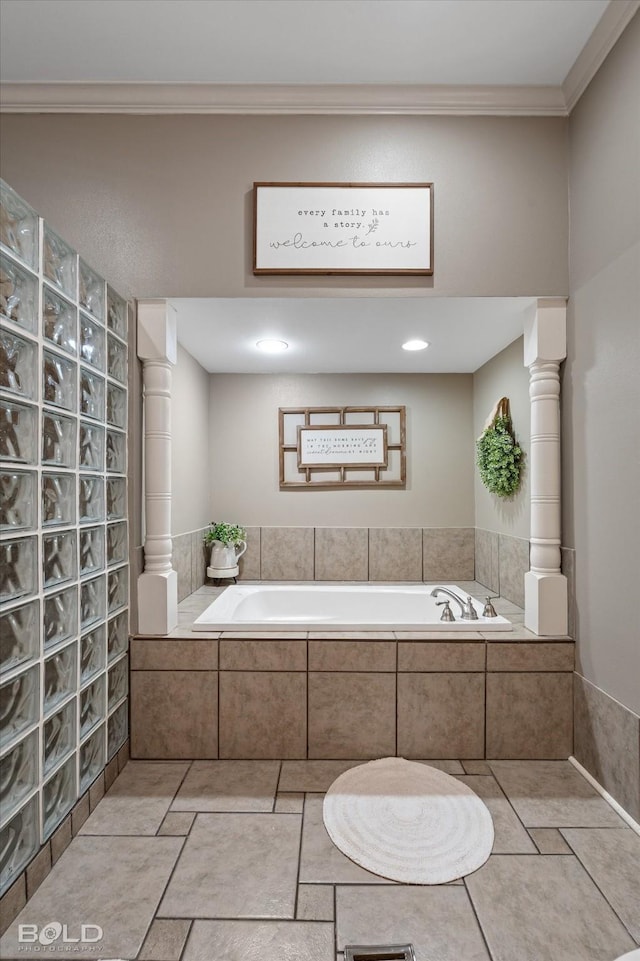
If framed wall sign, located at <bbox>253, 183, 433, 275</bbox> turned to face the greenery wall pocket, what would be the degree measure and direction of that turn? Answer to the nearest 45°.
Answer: approximately 135° to its left

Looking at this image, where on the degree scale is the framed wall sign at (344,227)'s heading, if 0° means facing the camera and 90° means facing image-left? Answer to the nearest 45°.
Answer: approximately 0°

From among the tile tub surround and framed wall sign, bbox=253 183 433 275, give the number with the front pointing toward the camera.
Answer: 2

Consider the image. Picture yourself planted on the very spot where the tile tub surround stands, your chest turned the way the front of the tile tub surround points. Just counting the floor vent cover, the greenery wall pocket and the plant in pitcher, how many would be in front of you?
1

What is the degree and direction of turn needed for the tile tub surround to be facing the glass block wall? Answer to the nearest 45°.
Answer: approximately 45° to its right

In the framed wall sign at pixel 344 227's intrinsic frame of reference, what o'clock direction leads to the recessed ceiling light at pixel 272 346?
The recessed ceiling light is roughly at 5 o'clock from the framed wall sign.

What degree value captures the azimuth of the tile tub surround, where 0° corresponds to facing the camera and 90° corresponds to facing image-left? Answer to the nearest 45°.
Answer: approximately 0°

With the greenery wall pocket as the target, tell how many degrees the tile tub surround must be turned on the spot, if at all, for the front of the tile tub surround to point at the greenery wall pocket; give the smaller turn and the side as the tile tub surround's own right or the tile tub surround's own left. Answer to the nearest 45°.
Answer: approximately 135° to the tile tub surround's own left
